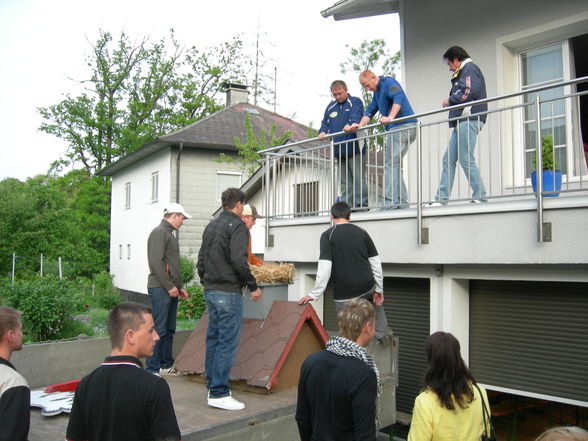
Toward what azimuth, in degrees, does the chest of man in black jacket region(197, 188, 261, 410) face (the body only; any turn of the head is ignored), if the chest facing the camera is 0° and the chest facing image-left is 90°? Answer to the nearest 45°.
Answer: approximately 225°

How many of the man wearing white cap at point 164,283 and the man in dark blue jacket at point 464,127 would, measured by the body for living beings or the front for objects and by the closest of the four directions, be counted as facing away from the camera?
0

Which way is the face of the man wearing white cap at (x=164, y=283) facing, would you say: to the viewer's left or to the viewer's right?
to the viewer's right

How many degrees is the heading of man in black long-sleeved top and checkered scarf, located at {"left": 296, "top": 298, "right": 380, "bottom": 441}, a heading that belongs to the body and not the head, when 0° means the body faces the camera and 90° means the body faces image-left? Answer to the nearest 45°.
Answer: approximately 225°

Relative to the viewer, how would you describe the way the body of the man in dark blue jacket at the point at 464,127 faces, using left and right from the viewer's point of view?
facing to the left of the viewer

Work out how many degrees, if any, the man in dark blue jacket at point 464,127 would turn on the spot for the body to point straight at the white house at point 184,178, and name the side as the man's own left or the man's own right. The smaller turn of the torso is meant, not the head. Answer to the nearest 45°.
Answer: approximately 45° to the man's own right

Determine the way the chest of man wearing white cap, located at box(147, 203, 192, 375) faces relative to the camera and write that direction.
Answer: to the viewer's right

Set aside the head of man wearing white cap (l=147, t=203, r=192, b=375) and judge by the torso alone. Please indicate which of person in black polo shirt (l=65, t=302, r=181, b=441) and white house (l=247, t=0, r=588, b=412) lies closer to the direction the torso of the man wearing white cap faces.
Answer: the white house

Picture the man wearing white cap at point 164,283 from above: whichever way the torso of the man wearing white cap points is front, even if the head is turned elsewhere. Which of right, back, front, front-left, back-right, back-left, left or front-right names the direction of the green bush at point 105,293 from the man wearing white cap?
left

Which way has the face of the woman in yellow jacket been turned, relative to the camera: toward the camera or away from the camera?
away from the camera

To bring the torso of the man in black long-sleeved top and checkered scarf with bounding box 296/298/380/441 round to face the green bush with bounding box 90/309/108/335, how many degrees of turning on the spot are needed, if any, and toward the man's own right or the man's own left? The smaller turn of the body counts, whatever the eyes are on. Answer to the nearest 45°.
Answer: approximately 90° to the man's own left

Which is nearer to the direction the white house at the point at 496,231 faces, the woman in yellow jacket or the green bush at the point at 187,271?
the woman in yellow jacket
